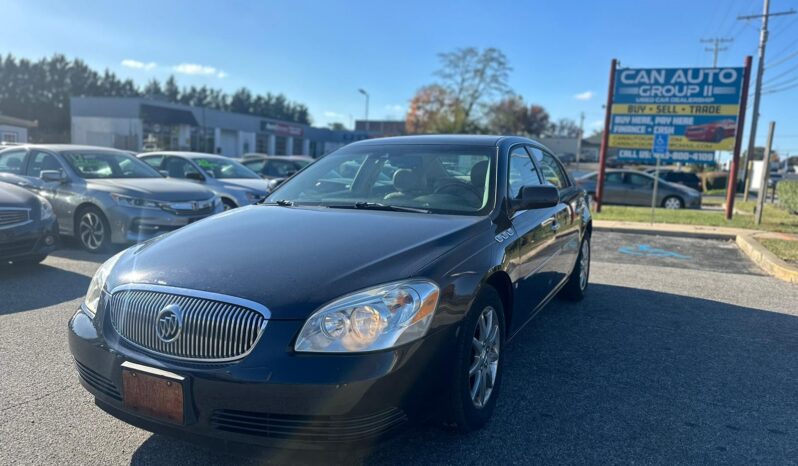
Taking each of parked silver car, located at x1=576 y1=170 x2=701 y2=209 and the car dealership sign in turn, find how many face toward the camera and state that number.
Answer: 1

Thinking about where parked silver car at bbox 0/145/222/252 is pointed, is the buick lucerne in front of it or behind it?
in front

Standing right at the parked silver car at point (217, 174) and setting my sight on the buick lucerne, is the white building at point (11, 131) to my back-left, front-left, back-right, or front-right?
back-right

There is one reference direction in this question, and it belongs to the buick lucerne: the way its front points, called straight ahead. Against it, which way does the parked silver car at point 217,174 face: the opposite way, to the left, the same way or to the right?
to the left

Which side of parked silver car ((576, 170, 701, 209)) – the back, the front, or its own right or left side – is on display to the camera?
right

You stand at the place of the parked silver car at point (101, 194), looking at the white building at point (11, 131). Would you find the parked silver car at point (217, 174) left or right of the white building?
right

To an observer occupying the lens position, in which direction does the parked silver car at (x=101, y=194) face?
facing the viewer and to the right of the viewer

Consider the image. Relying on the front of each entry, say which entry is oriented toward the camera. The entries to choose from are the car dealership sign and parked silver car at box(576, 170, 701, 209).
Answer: the car dealership sign

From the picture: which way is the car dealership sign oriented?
toward the camera

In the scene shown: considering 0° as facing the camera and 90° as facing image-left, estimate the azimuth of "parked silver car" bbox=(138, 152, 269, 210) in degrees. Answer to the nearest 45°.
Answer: approximately 315°

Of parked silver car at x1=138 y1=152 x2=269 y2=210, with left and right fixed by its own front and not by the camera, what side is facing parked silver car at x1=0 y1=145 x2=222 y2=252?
right

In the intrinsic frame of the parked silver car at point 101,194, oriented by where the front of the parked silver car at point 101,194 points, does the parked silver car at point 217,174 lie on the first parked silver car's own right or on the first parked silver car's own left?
on the first parked silver car's own left
